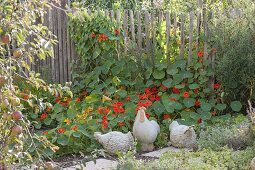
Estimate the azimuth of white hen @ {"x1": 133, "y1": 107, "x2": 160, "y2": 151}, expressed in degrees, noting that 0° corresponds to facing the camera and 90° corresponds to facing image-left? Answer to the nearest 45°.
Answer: approximately 45°

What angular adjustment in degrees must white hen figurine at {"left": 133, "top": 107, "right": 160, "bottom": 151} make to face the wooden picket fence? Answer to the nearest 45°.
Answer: approximately 135° to its right

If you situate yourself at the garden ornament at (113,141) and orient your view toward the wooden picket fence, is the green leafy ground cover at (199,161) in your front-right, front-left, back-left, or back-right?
back-right

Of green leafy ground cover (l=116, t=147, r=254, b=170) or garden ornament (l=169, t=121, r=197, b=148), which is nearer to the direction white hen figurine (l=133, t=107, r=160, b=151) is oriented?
the green leafy ground cover

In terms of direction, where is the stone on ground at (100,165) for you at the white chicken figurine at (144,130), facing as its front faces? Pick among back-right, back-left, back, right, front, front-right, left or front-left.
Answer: front

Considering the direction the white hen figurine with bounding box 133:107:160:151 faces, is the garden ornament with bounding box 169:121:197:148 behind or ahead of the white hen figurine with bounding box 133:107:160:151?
behind

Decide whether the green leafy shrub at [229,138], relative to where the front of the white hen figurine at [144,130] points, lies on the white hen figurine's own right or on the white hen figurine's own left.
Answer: on the white hen figurine's own left

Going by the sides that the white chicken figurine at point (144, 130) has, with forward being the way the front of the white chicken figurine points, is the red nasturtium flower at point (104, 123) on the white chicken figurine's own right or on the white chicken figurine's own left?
on the white chicken figurine's own right

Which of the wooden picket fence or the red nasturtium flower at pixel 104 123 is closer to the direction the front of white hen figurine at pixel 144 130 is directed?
the red nasturtium flower

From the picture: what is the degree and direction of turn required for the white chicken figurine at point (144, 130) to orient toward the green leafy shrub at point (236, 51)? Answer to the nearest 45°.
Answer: approximately 180°
